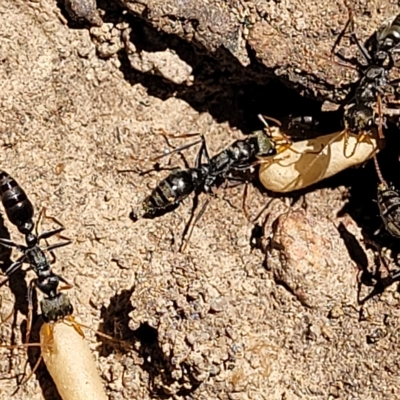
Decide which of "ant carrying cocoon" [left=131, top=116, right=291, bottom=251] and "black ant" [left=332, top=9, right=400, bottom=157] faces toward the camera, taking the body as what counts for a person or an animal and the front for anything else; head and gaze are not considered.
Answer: the black ant

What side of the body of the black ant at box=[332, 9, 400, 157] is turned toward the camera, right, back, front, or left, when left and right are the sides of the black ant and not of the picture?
front

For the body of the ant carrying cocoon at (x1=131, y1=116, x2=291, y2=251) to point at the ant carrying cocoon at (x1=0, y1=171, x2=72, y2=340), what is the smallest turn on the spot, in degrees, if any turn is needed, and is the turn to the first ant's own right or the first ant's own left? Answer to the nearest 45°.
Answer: approximately 180°

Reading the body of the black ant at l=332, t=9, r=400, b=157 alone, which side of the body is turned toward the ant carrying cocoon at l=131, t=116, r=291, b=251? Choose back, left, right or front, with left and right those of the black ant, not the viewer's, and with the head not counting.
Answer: right

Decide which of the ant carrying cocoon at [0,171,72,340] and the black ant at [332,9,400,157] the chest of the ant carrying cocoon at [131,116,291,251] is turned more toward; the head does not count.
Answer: the black ant

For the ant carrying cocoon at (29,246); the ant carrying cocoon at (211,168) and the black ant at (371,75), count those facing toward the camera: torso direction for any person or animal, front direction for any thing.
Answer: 2

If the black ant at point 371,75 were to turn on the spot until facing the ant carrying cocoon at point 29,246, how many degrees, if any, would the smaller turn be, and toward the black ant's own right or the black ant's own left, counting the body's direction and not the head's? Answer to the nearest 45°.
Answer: approximately 90° to the black ant's own right

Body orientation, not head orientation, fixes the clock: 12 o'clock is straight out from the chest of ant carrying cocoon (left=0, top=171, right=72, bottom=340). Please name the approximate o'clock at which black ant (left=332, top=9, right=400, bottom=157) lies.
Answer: The black ant is roughly at 9 o'clock from the ant carrying cocoon.

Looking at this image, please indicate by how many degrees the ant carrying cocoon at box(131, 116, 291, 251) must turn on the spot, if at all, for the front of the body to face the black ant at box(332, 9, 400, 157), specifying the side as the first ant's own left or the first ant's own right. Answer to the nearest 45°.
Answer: approximately 45° to the first ant's own right

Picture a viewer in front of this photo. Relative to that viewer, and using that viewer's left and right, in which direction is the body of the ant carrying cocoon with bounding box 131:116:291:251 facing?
facing away from the viewer and to the right of the viewer

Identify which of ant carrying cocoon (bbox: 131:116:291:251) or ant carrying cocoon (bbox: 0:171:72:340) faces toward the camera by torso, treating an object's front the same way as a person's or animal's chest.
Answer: ant carrying cocoon (bbox: 0:171:72:340)

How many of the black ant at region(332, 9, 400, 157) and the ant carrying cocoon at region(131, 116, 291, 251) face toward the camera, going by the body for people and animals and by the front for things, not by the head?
1

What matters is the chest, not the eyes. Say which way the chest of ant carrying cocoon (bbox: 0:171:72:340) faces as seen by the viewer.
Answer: toward the camera

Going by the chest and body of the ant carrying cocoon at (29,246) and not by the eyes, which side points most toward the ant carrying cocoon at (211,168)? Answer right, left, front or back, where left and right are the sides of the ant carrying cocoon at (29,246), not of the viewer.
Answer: left
